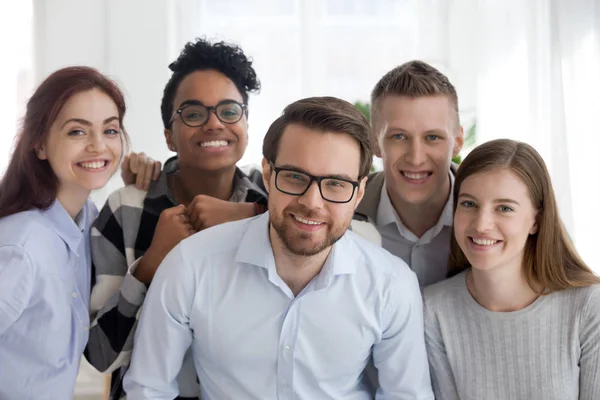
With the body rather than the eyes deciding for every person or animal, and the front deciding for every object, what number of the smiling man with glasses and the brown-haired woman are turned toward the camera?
2

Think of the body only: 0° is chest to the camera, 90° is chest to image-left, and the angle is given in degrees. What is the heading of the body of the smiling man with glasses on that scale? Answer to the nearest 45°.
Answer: approximately 0°
